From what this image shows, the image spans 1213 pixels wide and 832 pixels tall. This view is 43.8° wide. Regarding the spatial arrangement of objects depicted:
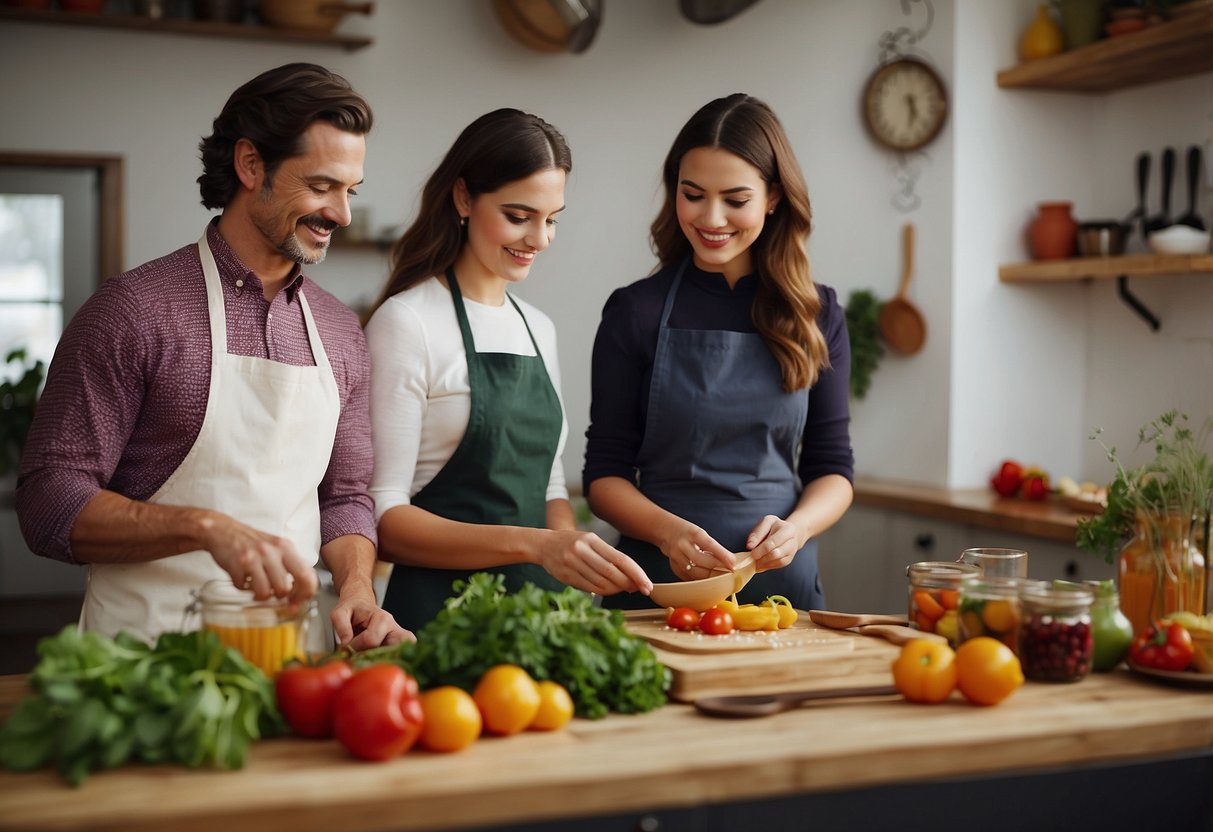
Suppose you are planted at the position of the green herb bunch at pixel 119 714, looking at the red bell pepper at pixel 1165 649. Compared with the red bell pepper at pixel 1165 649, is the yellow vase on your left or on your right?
left

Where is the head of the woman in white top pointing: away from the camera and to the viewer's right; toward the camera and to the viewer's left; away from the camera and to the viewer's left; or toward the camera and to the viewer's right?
toward the camera and to the viewer's right

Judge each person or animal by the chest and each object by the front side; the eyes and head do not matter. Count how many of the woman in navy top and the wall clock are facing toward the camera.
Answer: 2

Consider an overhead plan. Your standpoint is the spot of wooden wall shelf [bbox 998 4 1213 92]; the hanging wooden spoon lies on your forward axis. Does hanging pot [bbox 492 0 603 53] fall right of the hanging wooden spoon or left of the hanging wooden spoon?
left

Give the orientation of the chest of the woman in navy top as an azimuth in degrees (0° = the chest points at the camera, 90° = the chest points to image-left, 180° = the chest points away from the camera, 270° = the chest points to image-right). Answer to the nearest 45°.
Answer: approximately 0°

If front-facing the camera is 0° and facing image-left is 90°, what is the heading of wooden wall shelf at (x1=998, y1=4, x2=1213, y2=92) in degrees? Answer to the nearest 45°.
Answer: approximately 45°

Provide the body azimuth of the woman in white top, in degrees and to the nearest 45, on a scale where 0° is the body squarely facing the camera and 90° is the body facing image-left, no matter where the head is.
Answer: approximately 315°

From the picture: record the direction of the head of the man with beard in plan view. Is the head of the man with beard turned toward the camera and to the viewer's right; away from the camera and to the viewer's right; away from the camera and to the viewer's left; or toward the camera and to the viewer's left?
toward the camera and to the viewer's right

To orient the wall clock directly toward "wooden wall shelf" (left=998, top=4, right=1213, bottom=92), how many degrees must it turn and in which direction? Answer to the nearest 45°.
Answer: approximately 45° to its left

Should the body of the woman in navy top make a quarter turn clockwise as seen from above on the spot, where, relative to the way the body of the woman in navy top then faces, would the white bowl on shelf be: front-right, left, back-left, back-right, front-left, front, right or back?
back-right

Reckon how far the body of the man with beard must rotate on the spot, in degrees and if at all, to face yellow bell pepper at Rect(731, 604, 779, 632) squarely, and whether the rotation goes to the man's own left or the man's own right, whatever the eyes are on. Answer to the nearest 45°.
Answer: approximately 45° to the man's own left
